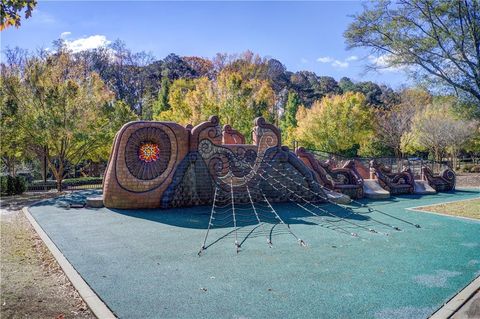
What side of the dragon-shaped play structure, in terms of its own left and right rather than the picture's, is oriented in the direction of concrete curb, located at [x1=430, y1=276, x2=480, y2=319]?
left

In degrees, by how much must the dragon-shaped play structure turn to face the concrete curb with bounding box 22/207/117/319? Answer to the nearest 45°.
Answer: approximately 45° to its left

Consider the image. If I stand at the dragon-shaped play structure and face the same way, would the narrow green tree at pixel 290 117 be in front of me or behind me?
behind

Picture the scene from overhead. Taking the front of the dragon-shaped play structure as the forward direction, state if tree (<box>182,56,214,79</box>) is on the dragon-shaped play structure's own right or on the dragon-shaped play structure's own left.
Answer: on the dragon-shaped play structure's own right

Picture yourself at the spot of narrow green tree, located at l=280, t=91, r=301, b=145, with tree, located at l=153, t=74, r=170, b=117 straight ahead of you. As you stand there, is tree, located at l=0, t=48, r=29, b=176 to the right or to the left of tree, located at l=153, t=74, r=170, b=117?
left

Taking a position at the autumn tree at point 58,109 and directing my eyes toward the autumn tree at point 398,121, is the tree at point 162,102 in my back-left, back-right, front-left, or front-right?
front-left

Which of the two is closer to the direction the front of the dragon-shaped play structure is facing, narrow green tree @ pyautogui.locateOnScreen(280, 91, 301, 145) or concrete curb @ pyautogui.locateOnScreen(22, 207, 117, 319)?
the concrete curb

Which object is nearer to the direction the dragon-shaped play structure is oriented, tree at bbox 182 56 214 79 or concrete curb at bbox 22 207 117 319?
the concrete curb

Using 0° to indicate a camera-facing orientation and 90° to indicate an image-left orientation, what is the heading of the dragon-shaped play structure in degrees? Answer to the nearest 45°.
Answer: approximately 45°

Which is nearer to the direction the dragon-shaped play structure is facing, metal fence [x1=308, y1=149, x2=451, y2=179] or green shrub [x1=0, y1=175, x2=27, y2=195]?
the green shrub

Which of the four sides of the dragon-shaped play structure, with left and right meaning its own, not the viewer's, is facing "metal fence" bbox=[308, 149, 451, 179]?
back
